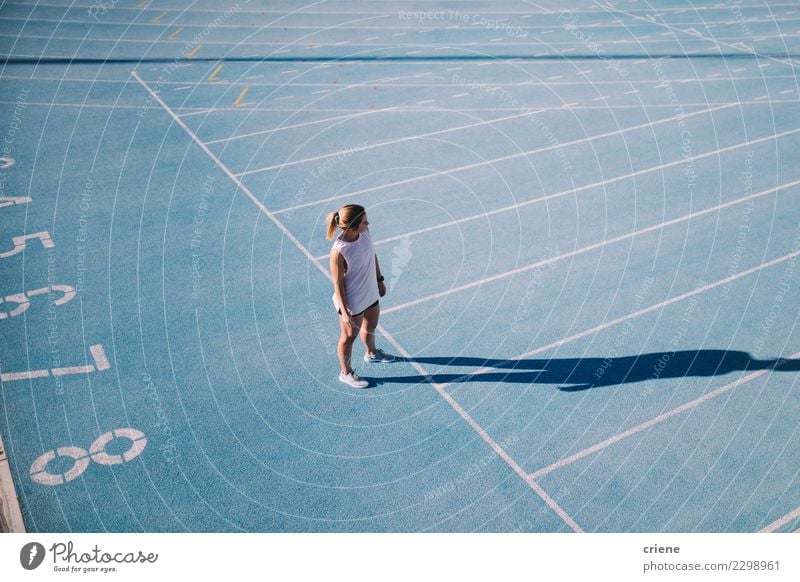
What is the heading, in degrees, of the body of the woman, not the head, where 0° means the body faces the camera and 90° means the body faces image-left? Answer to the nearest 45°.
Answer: approximately 315°

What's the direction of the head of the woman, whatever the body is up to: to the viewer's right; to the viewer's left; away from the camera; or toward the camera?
to the viewer's right
